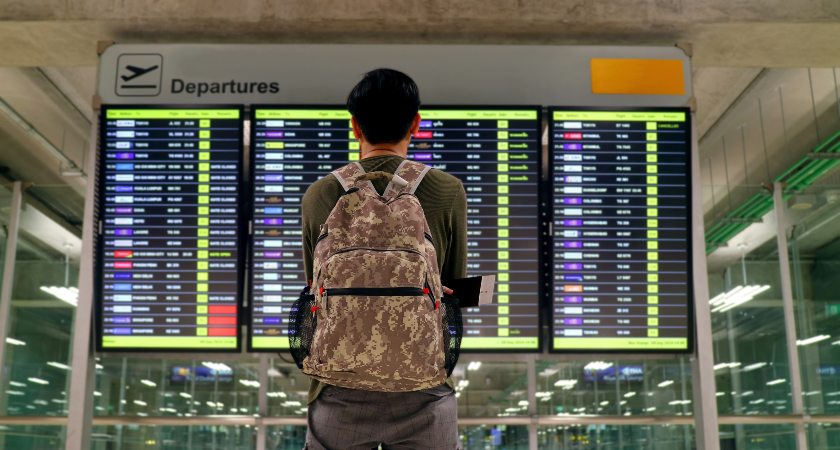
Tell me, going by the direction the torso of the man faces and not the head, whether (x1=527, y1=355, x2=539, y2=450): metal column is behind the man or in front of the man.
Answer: in front

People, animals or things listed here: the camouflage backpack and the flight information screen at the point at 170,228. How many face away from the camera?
0

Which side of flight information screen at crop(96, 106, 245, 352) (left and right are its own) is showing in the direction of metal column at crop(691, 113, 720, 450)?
left

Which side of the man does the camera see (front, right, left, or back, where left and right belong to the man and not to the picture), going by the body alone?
back

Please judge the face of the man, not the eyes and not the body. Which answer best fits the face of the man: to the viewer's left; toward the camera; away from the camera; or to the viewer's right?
away from the camera

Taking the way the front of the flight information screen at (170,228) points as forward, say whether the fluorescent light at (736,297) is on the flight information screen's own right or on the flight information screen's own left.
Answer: on the flight information screen's own left

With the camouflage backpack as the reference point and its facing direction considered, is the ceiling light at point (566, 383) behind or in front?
behind

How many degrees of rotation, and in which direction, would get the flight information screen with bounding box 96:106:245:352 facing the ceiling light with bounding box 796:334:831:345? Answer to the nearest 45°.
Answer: approximately 90° to its left
